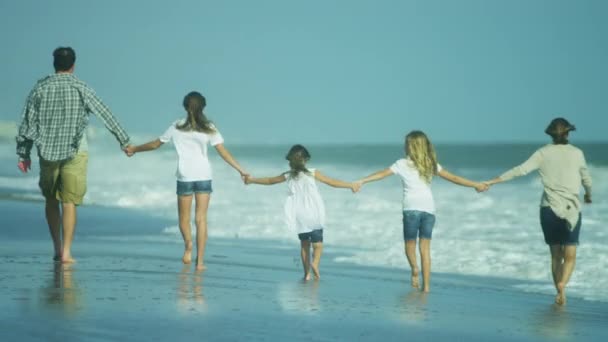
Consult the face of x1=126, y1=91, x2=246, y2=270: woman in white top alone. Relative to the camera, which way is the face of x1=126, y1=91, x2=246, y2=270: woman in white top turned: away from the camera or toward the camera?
away from the camera

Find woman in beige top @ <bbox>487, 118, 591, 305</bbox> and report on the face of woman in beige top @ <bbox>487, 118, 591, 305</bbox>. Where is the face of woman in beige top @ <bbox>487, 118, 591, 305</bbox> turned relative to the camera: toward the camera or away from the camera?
away from the camera

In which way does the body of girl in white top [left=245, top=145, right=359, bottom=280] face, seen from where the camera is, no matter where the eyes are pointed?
away from the camera

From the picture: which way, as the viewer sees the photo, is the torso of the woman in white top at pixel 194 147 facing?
away from the camera

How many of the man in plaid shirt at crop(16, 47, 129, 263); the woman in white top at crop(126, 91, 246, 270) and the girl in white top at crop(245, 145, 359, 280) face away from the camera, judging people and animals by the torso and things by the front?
3

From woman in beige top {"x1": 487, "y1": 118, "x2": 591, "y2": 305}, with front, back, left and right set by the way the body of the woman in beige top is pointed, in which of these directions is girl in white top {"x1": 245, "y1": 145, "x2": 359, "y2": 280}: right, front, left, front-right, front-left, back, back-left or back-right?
left

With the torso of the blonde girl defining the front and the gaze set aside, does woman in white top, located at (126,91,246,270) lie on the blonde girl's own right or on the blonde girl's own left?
on the blonde girl's own left

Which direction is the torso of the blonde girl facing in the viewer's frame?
away from the camera

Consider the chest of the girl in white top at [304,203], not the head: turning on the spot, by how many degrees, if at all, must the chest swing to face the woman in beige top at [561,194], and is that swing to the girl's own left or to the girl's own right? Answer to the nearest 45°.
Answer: approximately 90° to the girl's own right

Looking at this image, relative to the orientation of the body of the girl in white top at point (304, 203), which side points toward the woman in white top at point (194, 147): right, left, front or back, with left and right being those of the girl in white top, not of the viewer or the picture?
left

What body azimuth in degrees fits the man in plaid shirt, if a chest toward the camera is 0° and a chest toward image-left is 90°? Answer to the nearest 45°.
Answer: approximately 180°

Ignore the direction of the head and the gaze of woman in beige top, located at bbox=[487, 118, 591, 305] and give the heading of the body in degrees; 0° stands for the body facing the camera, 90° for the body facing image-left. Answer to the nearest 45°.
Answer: approximately 180°
